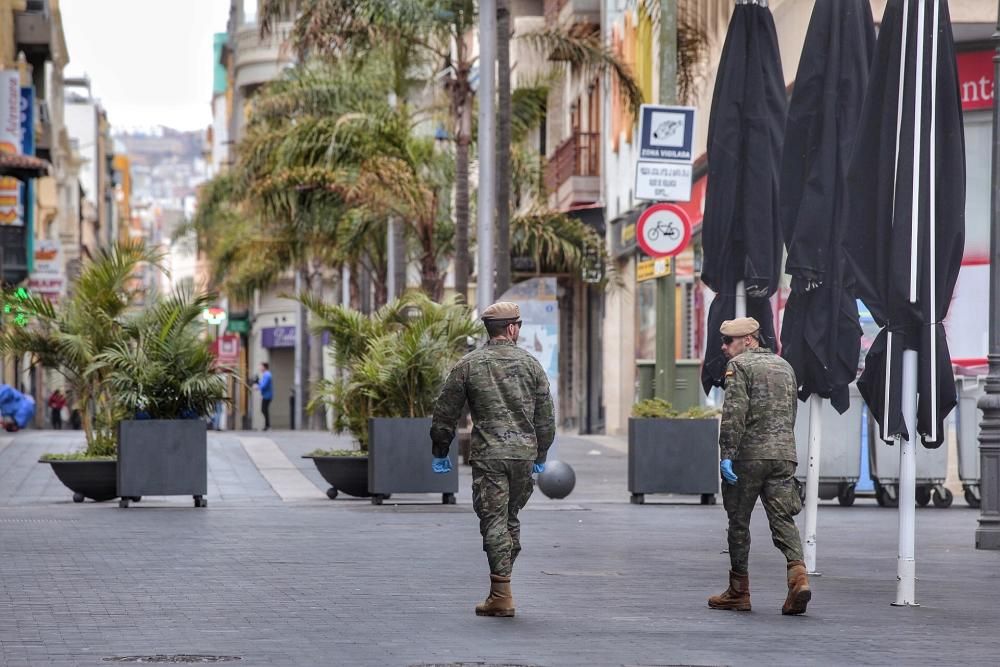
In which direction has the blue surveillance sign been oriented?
toward the camera

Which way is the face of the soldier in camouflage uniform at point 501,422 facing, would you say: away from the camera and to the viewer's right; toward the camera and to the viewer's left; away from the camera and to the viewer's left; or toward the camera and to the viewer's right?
away from the camera and to the viewer's right

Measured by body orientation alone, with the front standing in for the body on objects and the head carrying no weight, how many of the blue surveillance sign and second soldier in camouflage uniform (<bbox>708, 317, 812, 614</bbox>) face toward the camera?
1

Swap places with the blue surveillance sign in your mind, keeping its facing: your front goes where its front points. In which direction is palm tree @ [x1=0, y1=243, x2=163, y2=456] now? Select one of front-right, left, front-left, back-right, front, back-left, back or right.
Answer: right

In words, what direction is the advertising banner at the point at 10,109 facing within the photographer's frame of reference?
facing the viewer

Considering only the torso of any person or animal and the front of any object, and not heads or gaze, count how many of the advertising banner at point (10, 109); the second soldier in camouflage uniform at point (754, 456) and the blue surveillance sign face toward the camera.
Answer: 2

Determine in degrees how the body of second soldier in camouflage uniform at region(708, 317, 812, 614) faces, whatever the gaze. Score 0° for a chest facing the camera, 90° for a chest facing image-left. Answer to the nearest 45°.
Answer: approximately 135°

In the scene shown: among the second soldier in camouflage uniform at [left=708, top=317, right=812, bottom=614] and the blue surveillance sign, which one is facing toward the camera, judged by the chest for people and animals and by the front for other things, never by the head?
the blue surveillance sign

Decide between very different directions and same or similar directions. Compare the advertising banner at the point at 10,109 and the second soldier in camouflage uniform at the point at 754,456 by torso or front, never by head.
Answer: very different directions

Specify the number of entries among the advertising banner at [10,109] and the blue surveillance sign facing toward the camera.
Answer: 2

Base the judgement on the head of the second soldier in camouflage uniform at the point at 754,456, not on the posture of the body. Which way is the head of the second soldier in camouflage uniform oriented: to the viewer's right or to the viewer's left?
to the viewer's left
